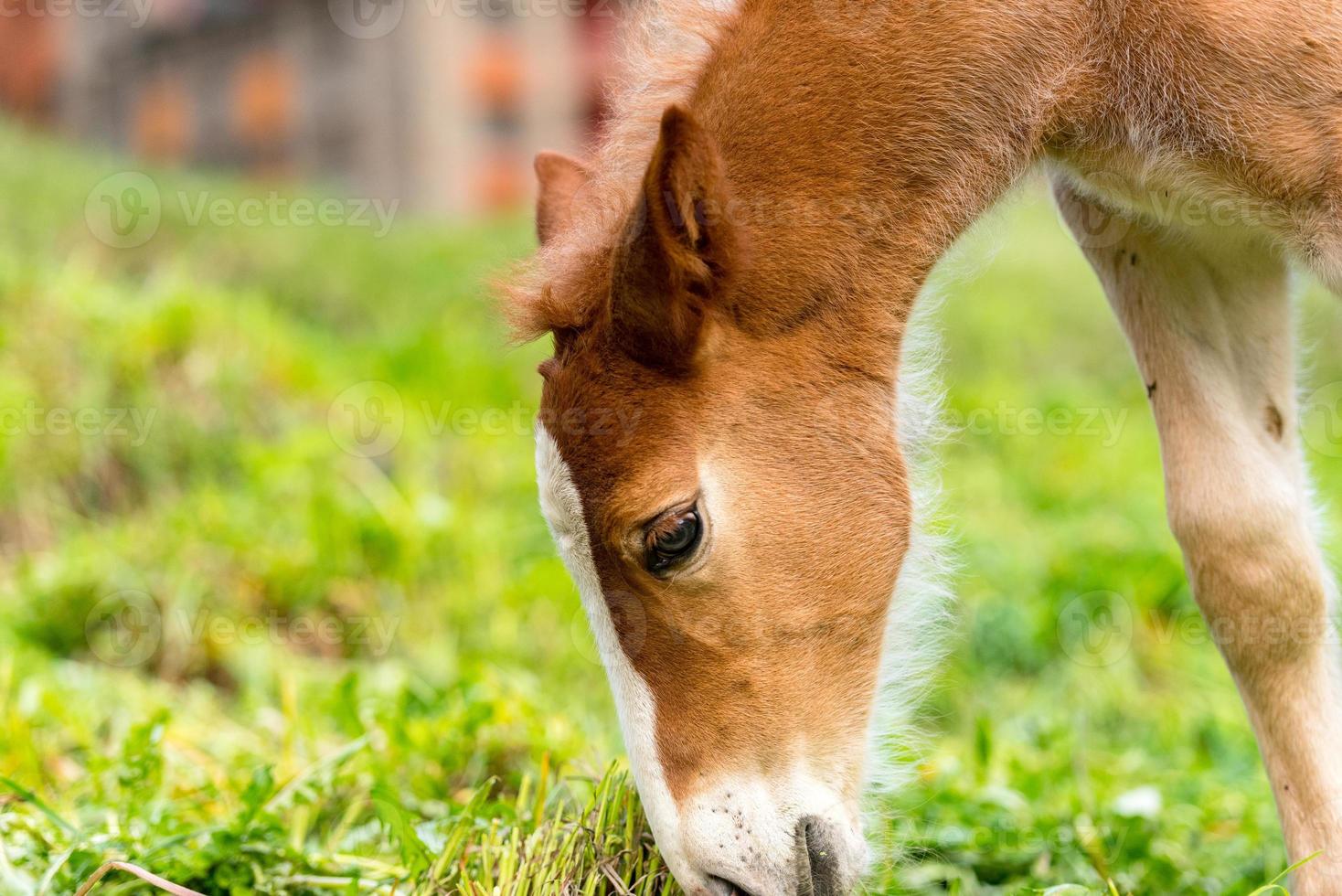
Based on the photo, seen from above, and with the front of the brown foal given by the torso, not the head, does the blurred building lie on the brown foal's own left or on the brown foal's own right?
on the brown foal's own right

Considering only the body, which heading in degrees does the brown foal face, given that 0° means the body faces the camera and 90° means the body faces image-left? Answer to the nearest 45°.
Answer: approximately 90°
